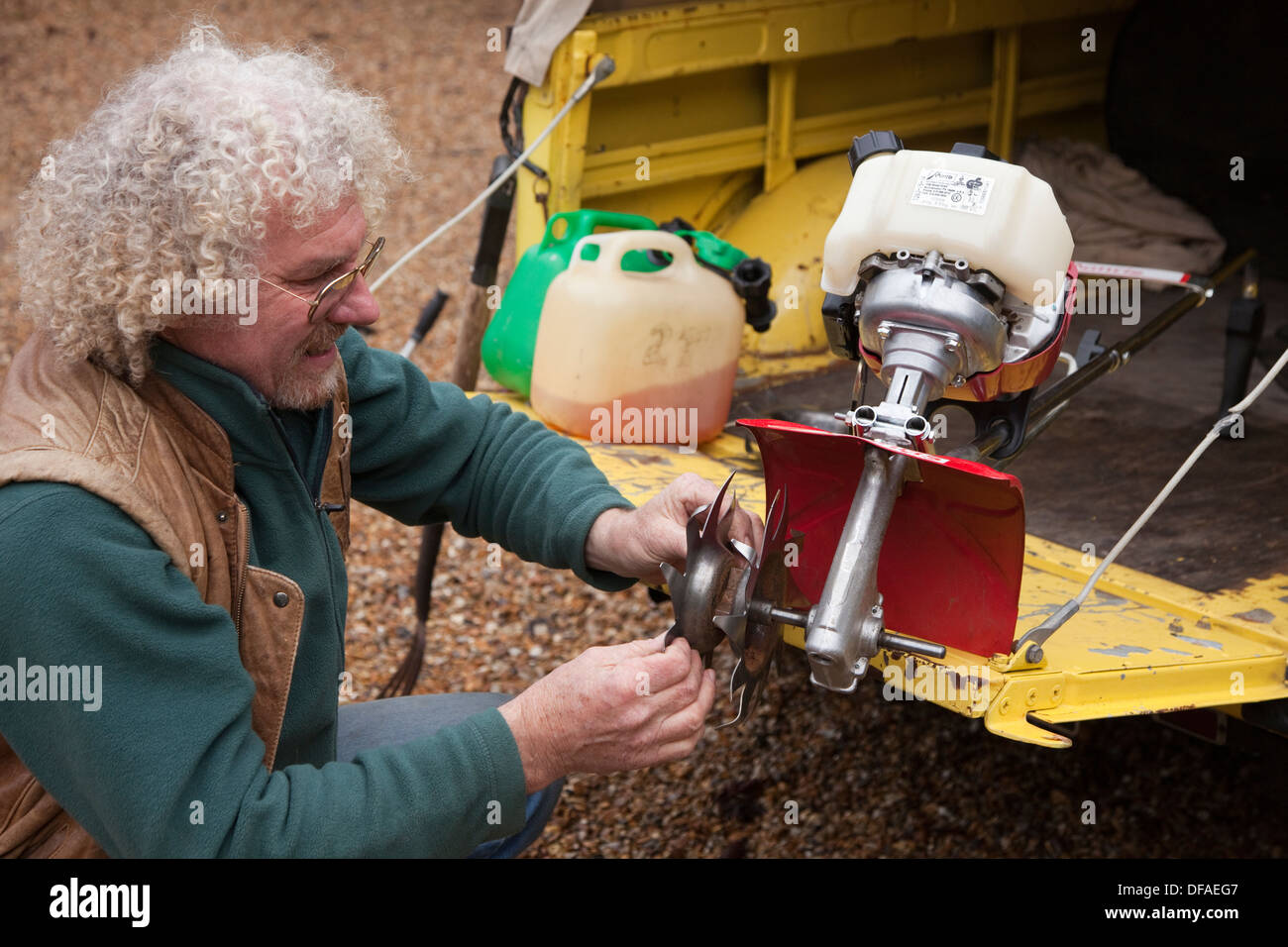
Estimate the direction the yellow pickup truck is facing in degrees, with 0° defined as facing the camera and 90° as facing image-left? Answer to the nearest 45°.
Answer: approximately 225°

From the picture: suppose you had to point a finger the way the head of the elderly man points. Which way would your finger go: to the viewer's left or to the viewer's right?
to the viewer's right

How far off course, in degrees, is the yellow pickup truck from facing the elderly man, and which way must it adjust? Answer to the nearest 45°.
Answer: approximately 135° to its right
